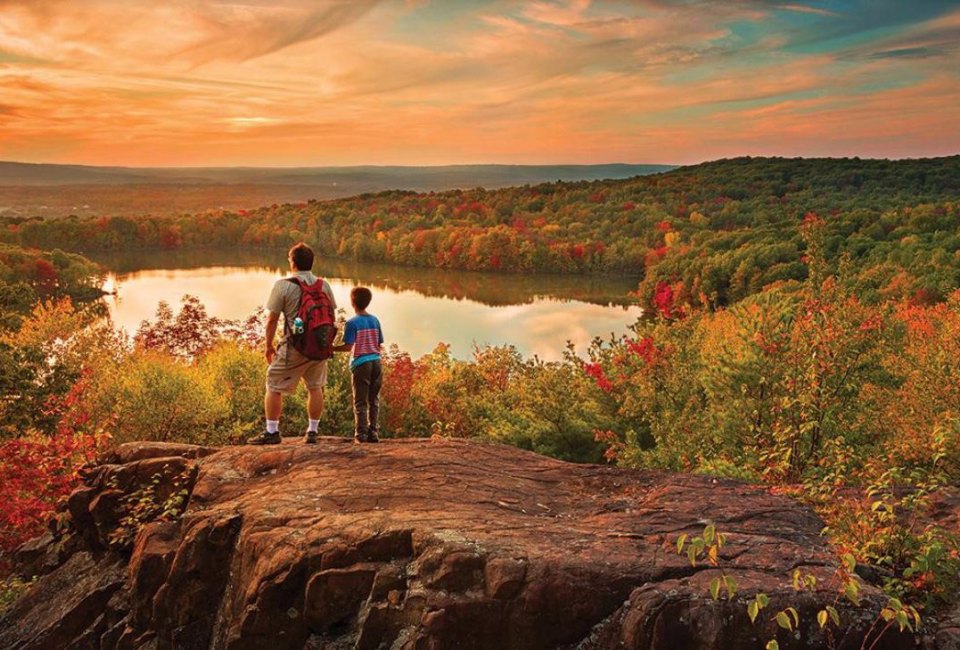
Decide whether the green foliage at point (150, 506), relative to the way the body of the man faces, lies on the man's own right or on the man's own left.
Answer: on the man's own left

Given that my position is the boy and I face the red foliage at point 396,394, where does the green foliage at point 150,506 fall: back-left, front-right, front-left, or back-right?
back-left

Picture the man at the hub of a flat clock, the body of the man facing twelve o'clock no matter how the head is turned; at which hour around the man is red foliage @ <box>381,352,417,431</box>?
The red foliage is roughly at 2 o'clock from the man.

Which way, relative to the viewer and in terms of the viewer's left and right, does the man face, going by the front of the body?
facing away from the viewer and to the left of the viewer

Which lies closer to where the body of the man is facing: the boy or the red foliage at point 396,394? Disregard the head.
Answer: the red foliage

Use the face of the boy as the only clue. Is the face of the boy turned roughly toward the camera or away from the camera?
away from the camera

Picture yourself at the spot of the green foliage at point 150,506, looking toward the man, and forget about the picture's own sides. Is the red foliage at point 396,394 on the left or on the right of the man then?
left

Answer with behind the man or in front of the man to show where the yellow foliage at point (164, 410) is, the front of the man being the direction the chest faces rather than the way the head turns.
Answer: in front

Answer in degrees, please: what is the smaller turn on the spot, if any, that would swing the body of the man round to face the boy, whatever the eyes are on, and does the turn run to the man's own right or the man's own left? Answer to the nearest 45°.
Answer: approximately 135° to the man's own right

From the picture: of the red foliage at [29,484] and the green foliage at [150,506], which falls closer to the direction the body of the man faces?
the red foliage

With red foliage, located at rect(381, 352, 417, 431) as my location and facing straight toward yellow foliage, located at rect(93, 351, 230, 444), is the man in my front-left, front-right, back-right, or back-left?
front-left
